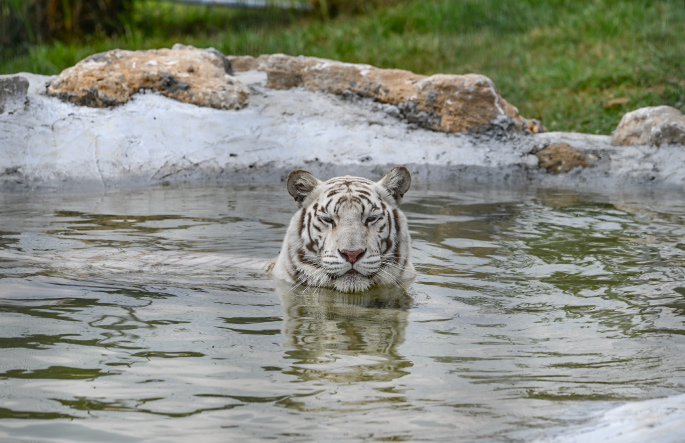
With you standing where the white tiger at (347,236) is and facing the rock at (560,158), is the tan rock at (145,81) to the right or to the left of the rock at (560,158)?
left

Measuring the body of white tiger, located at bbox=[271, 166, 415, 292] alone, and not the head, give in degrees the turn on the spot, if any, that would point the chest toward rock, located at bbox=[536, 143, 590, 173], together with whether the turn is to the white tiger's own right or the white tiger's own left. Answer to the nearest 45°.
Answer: approximately 135° to the white tiger's own left

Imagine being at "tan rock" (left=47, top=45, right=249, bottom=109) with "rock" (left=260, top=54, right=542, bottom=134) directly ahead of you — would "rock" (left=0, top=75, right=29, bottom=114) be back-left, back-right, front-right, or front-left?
back-right

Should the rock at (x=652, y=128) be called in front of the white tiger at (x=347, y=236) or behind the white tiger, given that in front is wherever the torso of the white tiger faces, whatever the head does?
behind

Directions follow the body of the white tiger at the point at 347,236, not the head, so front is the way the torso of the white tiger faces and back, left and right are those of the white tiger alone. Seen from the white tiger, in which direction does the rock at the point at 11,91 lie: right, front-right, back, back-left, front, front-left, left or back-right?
back-right

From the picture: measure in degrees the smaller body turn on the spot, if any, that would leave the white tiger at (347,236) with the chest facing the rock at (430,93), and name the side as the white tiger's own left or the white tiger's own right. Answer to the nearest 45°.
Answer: approximately 180°

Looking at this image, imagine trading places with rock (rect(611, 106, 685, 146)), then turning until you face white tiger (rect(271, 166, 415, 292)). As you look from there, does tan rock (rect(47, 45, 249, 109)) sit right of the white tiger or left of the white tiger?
right

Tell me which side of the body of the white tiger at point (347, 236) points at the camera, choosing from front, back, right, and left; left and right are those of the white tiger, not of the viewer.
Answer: front
